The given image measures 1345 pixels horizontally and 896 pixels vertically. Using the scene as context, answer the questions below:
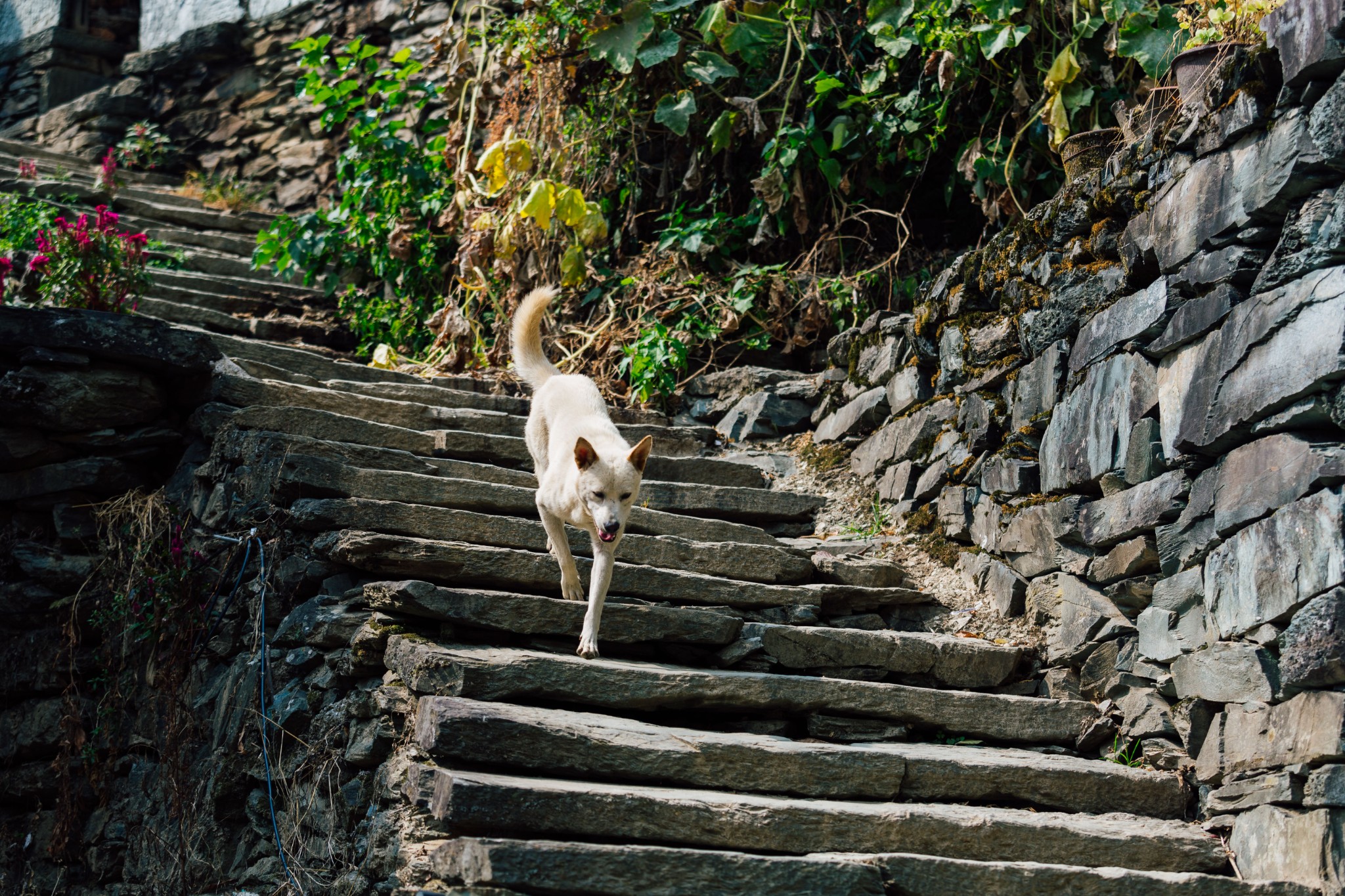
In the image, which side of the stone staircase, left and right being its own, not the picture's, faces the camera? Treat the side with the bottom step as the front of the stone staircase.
front

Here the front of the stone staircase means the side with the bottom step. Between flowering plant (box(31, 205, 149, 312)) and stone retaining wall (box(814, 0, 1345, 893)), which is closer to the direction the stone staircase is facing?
the stone retaining wall

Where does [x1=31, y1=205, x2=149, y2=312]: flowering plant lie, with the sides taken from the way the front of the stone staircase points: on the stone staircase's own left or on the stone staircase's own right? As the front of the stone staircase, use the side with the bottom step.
on the stone staircase's own right

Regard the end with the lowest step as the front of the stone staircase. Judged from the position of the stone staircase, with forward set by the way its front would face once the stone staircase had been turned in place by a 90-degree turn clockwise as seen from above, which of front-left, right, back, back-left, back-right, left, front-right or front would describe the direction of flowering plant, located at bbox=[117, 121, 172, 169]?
front-right
